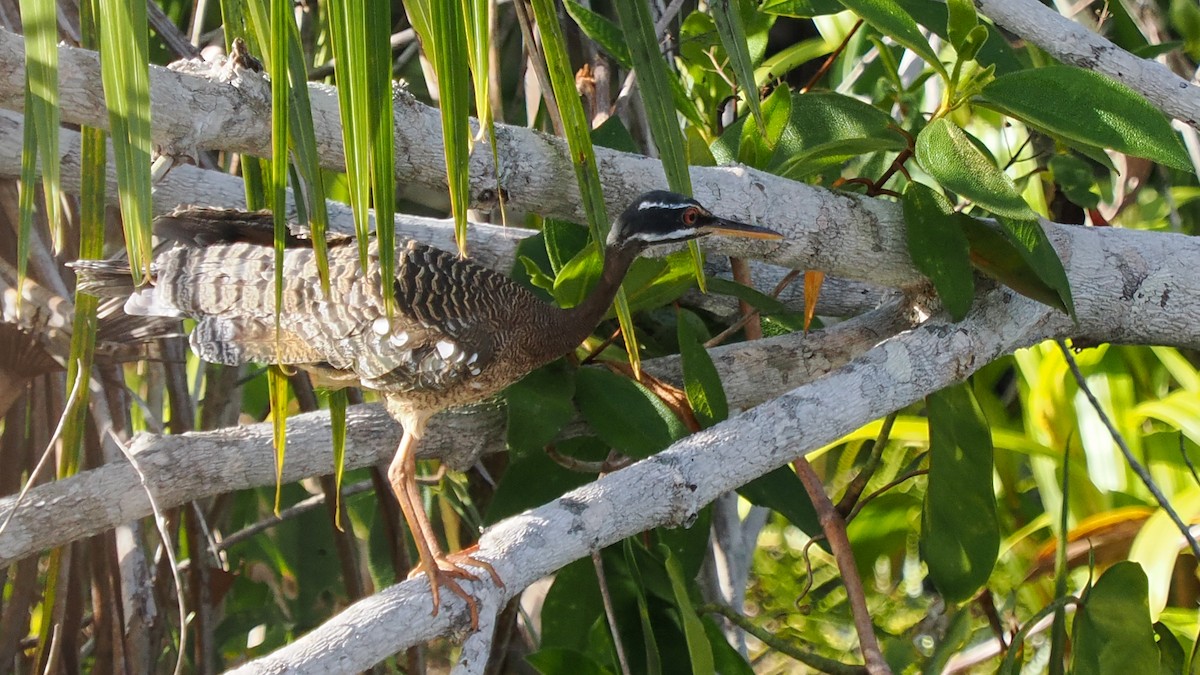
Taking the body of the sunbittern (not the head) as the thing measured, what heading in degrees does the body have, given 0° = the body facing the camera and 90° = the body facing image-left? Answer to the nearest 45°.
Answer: approximately 270°

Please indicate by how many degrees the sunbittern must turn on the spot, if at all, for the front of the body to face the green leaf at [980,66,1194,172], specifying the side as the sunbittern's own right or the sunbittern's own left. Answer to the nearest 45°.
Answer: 0° — it already faces it

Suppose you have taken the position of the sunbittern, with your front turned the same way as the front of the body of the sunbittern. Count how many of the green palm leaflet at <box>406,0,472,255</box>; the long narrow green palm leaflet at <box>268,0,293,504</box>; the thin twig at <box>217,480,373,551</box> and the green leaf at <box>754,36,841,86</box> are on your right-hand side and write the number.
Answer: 2

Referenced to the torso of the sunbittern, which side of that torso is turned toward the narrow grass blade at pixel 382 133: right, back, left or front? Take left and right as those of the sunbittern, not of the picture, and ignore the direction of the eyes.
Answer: right

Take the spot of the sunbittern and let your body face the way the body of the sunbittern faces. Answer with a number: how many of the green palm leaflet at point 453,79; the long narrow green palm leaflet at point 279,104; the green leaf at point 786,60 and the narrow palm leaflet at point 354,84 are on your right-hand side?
3

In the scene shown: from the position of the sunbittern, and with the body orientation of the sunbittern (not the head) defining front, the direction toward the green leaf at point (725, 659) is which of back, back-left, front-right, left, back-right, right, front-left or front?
front-right

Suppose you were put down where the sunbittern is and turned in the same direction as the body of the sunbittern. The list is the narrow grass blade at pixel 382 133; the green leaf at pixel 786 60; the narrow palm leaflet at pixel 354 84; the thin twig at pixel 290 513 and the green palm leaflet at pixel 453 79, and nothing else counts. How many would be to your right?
3

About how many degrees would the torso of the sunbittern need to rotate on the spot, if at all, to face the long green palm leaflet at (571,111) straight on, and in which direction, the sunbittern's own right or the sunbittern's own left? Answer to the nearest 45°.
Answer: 0° — it already faces it

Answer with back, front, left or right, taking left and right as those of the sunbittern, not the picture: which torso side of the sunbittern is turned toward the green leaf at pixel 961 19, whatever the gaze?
front
